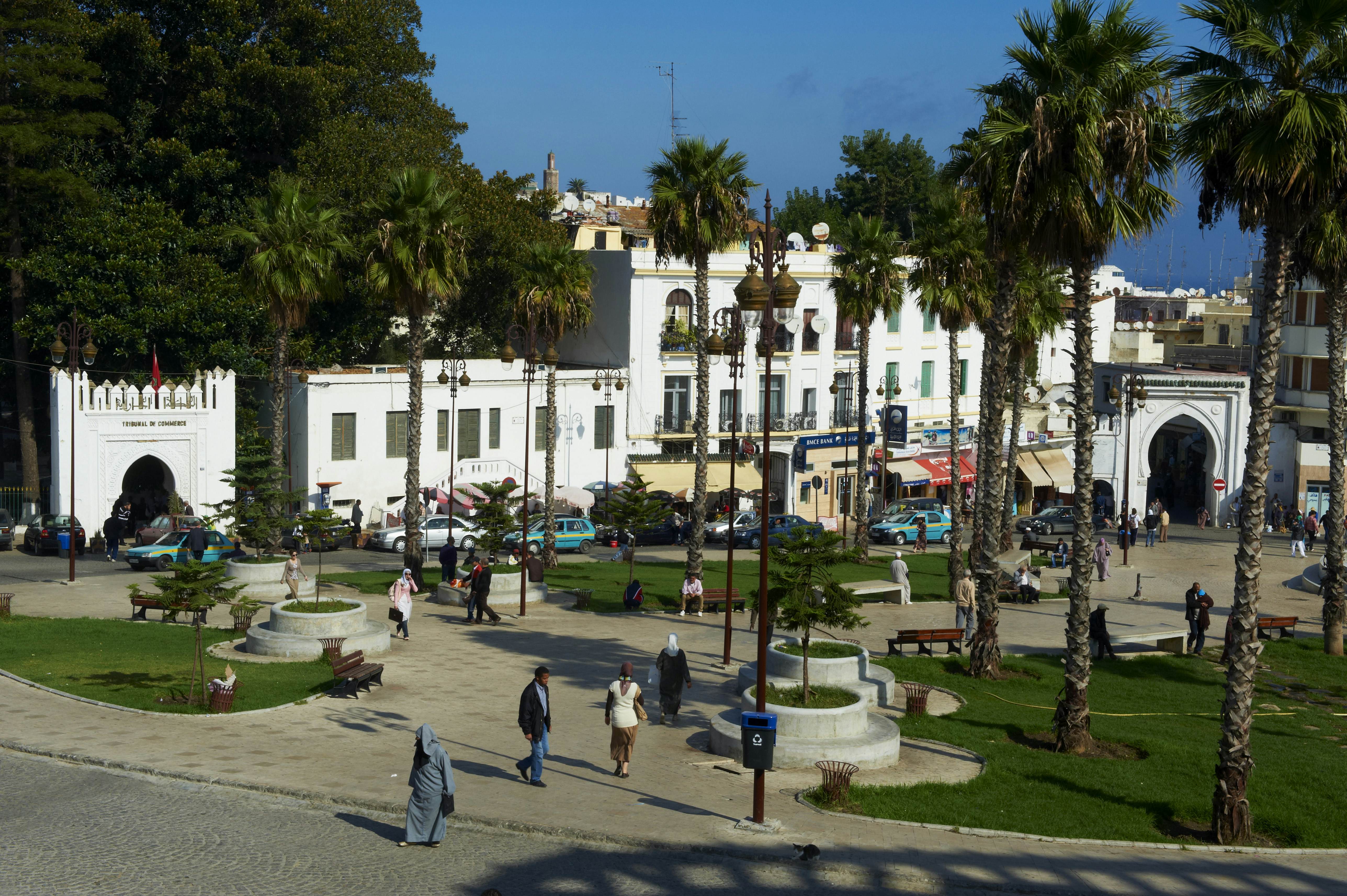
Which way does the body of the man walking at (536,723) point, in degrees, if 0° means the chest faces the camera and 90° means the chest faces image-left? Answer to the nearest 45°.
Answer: approximately 315°

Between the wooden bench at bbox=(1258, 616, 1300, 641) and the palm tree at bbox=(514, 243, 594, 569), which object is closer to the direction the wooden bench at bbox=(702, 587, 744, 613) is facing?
the wooden bench

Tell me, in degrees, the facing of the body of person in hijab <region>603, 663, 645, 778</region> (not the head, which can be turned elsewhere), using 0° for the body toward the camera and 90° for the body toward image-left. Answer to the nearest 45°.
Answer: approximately 180°

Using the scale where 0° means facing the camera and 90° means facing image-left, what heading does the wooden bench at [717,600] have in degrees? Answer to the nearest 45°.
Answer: approximately 0°

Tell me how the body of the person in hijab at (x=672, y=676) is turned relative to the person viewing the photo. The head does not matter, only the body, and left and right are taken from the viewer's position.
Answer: facing away from the viewer

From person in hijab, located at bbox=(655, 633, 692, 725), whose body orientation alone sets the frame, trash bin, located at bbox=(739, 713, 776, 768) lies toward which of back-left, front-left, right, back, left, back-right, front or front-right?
back

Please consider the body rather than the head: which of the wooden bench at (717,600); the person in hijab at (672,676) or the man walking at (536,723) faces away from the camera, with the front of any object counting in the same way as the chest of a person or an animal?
the person in hijab

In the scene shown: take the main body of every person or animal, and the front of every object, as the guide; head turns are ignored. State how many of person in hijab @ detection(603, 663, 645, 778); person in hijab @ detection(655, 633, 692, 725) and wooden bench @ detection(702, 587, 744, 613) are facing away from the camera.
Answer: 2

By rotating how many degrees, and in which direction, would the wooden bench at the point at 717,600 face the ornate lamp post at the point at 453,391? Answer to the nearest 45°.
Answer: approximately 135° to its right
